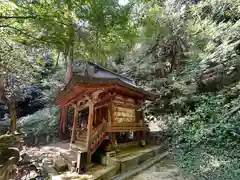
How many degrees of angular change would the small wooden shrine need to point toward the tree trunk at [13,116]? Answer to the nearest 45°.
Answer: approximately 90° to its right

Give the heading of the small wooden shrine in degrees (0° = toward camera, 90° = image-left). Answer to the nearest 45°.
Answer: approximately 45°
